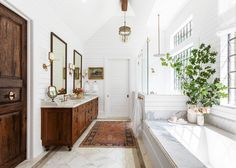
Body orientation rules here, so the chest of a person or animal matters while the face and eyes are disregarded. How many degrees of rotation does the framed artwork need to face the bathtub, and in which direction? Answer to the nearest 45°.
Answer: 0° — it already faces it

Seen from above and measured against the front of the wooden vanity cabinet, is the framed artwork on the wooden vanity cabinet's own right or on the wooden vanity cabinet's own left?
on the wooden vanity cabinet's own left

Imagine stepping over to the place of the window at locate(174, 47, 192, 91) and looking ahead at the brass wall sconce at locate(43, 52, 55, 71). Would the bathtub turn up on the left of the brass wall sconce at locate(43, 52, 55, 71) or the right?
left

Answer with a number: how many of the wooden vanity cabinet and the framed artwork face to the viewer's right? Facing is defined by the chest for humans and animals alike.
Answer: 1

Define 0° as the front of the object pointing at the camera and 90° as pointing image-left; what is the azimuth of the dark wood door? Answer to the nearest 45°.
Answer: approximately 315°

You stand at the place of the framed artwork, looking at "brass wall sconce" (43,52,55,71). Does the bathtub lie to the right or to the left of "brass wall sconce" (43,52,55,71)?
left

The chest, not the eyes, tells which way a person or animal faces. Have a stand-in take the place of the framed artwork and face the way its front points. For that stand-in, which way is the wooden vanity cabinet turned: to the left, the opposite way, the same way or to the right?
to the left

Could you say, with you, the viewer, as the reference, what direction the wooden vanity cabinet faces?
facing to the right of the viewer
